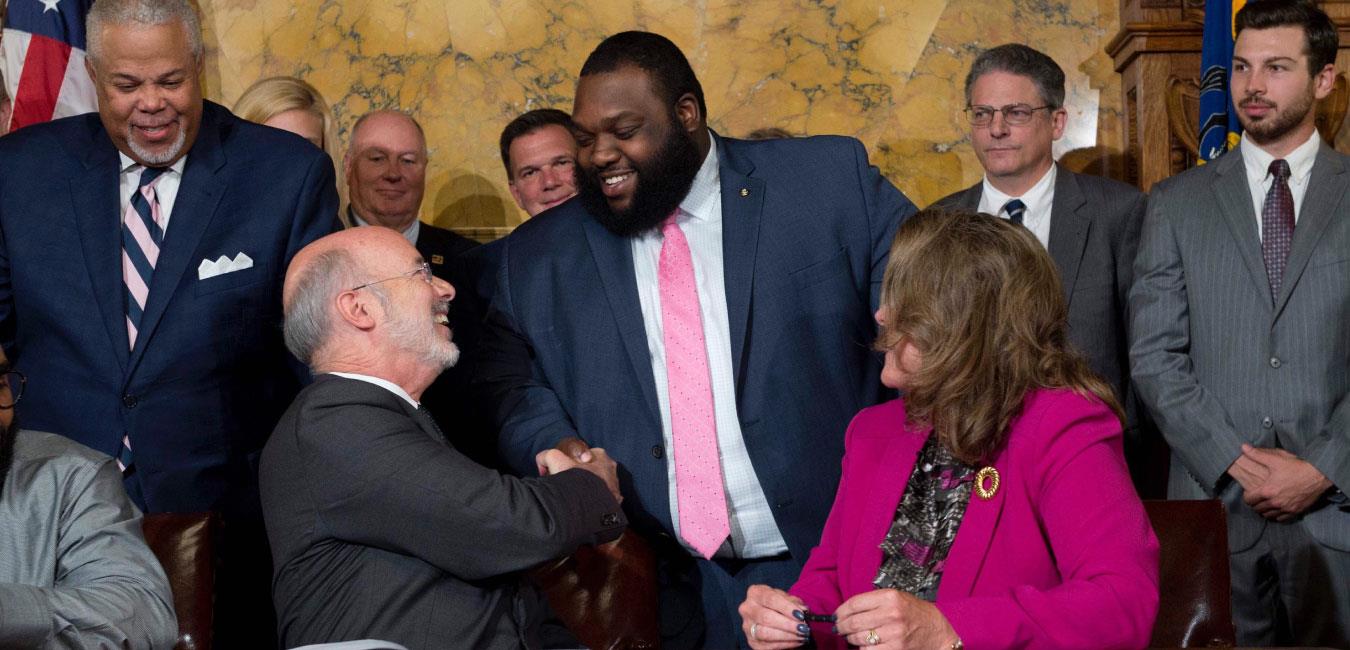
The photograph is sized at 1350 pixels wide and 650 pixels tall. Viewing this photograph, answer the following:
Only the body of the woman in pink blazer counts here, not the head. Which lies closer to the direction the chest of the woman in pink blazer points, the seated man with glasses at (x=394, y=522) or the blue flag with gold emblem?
the seated man with glasses

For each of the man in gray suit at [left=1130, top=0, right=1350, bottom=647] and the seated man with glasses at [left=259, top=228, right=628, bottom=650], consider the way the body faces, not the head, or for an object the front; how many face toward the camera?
1

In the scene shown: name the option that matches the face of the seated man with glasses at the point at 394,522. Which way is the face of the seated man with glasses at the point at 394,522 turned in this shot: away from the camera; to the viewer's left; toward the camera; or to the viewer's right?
to the viewer's right

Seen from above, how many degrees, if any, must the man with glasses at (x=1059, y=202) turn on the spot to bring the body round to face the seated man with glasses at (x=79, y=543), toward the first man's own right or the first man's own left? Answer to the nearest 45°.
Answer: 0° — they already face them

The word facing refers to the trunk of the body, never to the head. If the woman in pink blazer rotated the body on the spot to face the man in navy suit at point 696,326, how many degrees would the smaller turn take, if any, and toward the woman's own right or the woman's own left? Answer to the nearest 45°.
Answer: approximately 90° to the woman's own right

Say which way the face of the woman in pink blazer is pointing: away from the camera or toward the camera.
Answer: away from the camera

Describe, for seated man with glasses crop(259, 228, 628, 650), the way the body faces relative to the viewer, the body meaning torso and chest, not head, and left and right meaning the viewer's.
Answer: facing to the right of the viewer
